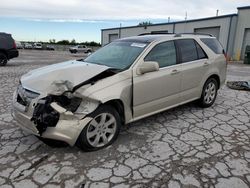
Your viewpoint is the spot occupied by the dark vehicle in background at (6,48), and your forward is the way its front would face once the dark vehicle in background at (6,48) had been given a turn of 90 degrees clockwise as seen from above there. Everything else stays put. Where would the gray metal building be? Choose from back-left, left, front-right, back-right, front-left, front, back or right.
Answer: right

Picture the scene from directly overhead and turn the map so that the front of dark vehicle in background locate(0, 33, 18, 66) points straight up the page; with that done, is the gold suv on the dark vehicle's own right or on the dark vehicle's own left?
on the dark vehicle's own left

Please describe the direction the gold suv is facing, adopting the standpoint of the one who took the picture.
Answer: facing the viewer and to the left of the viewer

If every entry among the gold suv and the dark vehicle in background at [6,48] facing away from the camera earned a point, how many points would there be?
0

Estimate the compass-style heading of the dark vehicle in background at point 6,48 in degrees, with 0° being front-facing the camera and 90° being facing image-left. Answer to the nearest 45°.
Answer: approximately 90°
